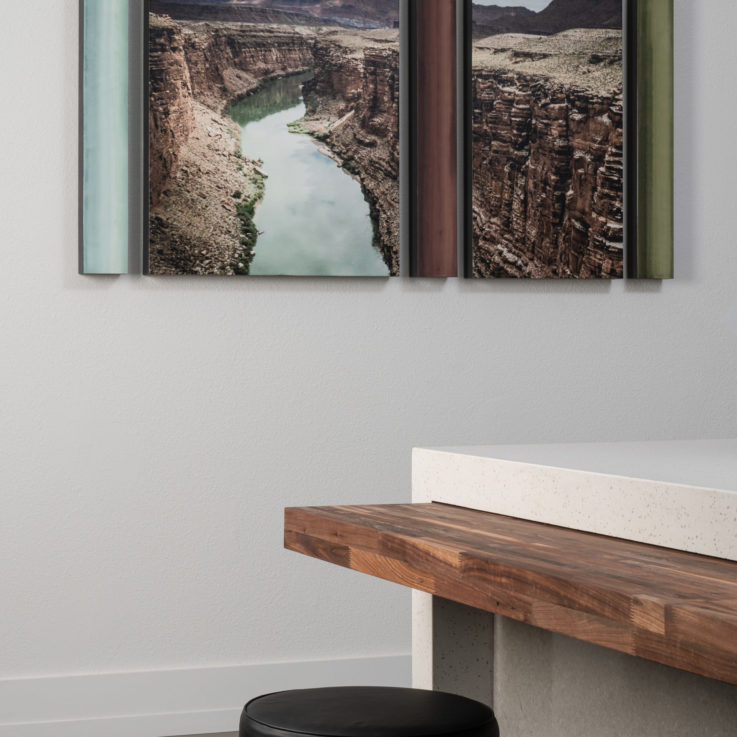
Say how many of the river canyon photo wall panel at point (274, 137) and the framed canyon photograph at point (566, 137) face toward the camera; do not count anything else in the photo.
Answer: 2

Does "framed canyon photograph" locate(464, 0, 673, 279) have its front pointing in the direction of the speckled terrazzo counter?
yes

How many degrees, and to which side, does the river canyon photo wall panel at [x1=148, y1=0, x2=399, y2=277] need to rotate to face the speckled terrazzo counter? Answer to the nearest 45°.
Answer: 0° — it already faces it

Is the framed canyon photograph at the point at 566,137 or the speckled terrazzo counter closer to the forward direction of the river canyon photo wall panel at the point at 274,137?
the speckled terrazzo counter

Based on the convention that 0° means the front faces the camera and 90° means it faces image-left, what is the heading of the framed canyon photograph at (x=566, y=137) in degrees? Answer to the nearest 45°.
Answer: approximately 0°

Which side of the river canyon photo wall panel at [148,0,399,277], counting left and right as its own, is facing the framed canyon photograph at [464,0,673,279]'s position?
left

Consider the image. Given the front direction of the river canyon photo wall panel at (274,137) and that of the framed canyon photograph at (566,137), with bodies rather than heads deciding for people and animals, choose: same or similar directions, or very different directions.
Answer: same or similar directions

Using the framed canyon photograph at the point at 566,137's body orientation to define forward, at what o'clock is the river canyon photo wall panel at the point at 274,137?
the river canyon photo wall panel at the point at 274,137 is roughly at 2 o'clock from the framed canyon photograph at the point at 566,137.

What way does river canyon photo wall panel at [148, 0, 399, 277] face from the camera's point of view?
toward the camera

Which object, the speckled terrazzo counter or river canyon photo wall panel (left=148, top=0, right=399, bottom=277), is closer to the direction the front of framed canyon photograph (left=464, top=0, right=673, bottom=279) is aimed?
the speckled terrazzo counter
